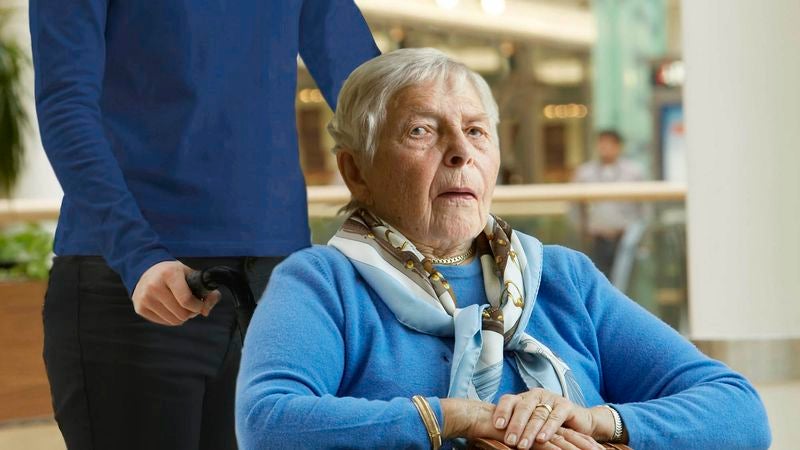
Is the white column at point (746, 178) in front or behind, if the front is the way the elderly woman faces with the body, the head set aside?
behind

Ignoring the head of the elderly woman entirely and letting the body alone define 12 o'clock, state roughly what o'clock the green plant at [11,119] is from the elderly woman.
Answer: The green plant is roughly at 5 o'clock from the elderly woman.

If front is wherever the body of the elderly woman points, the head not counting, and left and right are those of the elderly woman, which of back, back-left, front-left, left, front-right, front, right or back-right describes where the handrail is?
back

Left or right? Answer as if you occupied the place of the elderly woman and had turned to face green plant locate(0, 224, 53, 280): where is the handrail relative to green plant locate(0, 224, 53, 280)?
right

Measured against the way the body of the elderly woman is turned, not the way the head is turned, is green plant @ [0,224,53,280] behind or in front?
behind

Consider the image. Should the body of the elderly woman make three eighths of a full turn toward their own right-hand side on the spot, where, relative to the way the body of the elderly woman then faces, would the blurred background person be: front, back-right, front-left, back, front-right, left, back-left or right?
front-right

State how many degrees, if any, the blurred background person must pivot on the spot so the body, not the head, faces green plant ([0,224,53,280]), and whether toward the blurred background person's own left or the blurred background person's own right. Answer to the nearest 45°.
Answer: approximately 45° to the blurred background person's own right

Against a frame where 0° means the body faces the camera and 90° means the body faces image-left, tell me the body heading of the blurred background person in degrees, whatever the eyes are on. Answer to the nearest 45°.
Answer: approximately 0°

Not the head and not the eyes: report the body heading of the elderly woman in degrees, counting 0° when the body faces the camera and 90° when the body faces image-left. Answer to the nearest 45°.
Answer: approximately 0°
